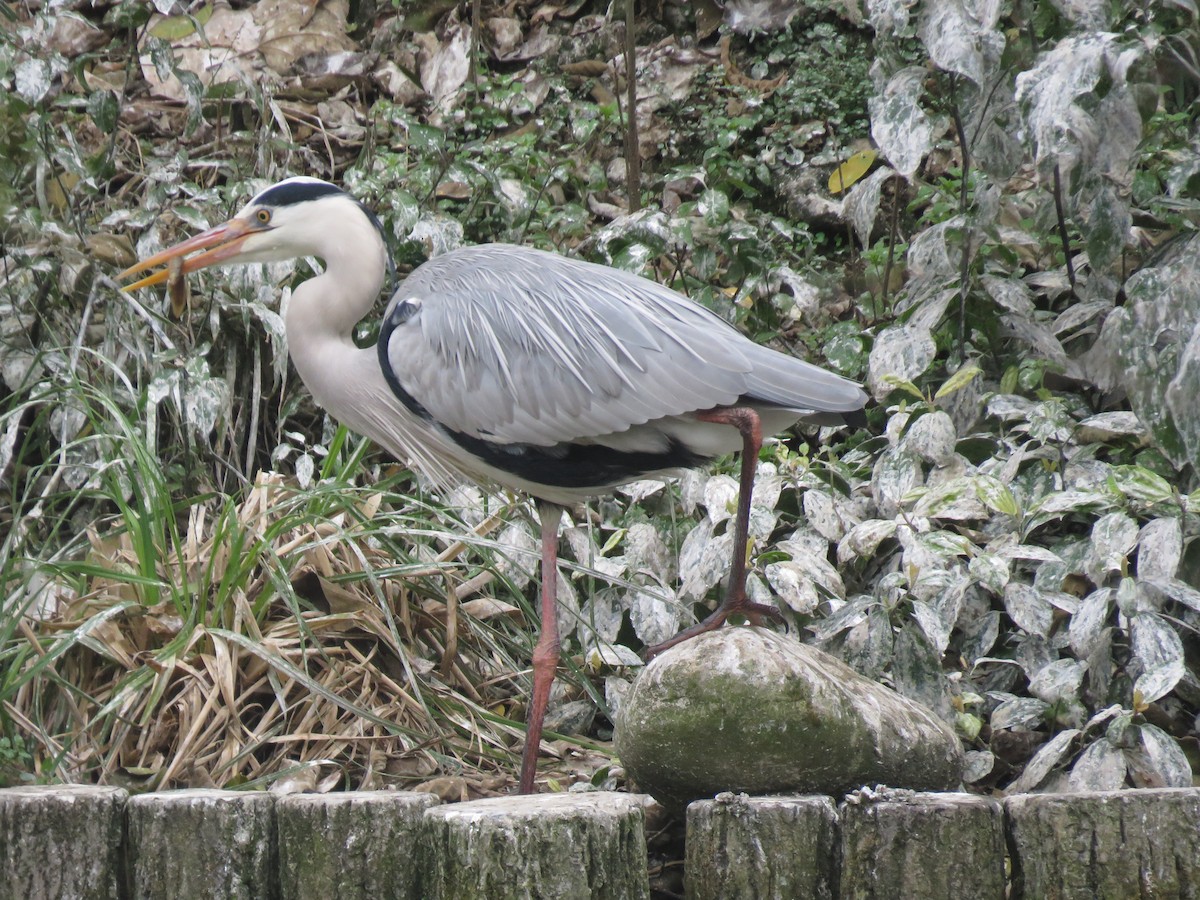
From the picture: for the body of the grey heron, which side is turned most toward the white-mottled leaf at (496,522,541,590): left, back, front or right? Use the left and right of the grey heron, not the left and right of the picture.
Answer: right

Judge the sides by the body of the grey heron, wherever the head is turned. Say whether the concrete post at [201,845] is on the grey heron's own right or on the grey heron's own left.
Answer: on the grey heron's own left

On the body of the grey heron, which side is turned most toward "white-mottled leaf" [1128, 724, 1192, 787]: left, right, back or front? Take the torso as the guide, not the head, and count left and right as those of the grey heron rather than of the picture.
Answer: back

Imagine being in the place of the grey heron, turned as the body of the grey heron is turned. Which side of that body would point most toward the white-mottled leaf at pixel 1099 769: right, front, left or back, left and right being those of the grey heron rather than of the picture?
back

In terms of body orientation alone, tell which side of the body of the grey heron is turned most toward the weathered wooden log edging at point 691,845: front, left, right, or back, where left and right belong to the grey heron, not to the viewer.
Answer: left

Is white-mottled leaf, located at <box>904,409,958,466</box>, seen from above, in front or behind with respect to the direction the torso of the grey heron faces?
behind

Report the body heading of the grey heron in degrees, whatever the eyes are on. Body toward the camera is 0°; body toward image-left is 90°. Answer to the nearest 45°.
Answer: approximately 90°

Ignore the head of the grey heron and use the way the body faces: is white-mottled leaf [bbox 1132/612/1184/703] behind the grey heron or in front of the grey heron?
behind

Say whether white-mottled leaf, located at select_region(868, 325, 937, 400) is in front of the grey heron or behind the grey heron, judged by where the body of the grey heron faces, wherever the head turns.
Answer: behind

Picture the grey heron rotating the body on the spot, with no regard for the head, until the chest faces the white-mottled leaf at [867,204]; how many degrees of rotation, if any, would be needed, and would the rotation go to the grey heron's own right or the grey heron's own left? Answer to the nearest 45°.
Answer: approximately 135° to the grey heron's own right
